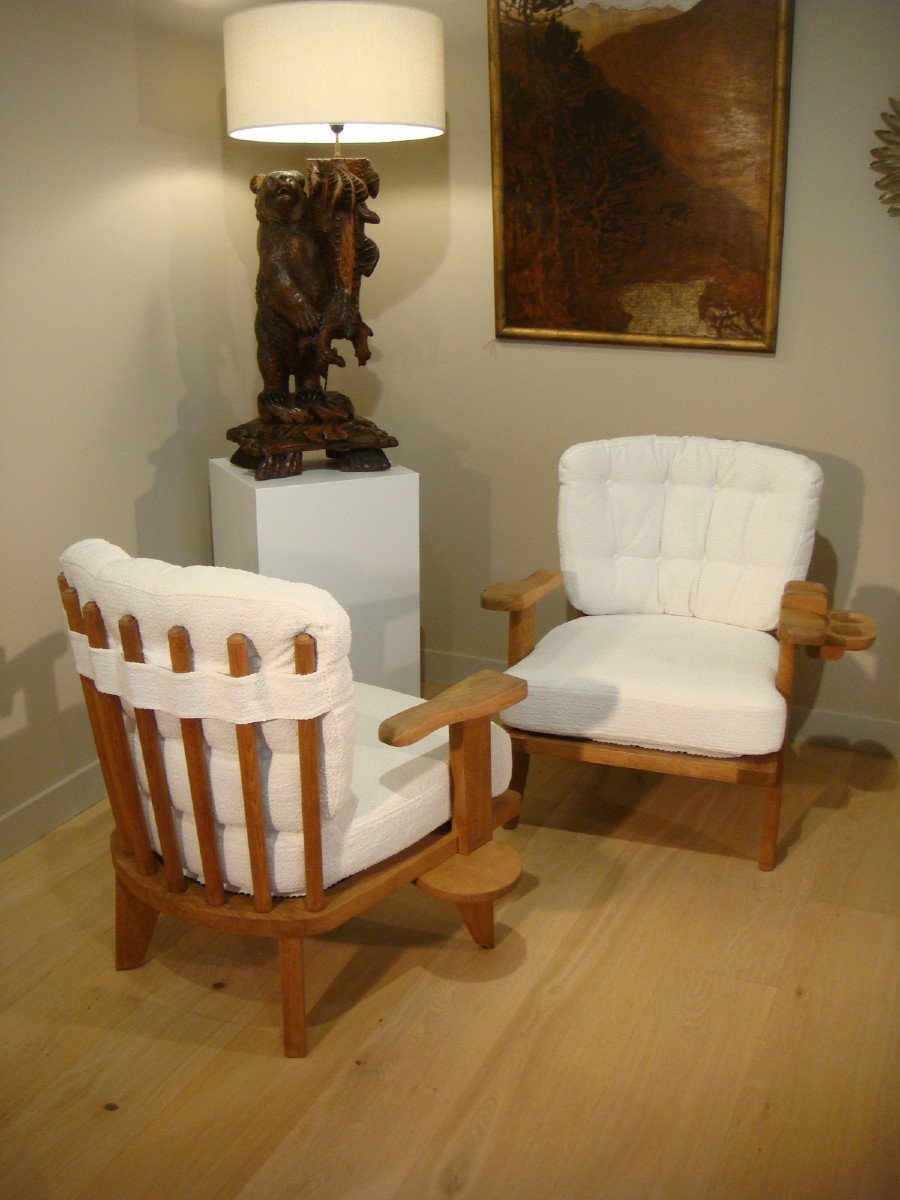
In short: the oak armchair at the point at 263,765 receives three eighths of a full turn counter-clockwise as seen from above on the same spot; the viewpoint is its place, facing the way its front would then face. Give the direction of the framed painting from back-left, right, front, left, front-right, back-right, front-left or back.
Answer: back-right

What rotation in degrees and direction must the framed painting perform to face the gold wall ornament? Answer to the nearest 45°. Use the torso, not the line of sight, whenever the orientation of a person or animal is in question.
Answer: approximately 90° to its left

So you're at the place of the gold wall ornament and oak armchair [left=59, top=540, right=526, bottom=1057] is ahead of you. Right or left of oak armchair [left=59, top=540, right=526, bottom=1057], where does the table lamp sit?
right

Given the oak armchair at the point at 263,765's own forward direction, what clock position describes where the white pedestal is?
The white pedestal is roughly at 11 o'clock from the oak armchair.

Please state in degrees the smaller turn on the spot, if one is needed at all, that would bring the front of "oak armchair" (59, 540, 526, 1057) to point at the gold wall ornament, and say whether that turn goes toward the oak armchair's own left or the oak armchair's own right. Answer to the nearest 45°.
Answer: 0° — it already faces it

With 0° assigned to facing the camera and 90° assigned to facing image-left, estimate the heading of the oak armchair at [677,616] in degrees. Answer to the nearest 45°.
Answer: approximately 45°

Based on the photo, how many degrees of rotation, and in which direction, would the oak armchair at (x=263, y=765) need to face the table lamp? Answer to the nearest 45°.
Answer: approximately 45° to its left

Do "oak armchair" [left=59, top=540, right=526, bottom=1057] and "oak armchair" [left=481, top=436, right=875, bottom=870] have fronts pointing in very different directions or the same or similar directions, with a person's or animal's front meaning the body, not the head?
very different directions

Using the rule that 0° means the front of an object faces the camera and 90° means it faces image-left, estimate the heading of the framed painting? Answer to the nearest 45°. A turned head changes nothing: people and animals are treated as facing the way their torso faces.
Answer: approximately 0°

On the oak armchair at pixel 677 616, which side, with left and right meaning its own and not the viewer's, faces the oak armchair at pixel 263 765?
front
